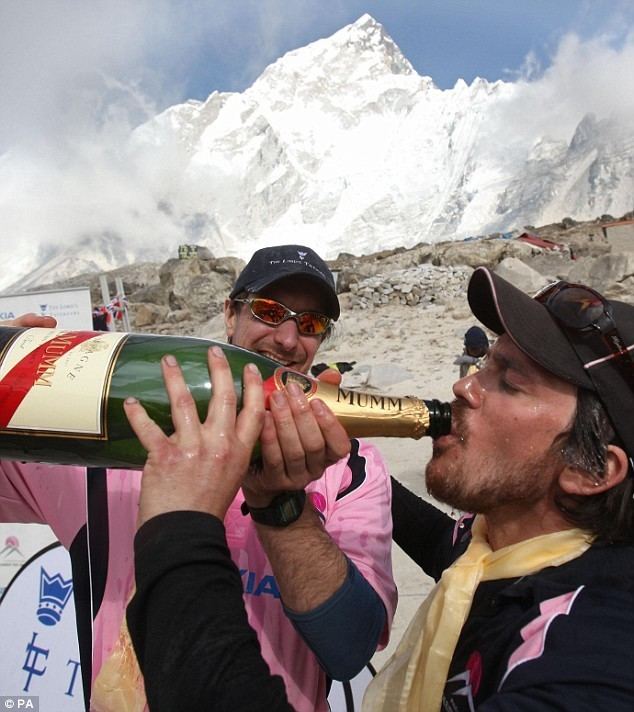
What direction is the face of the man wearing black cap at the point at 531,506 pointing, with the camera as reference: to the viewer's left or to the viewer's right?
to the viewer's left

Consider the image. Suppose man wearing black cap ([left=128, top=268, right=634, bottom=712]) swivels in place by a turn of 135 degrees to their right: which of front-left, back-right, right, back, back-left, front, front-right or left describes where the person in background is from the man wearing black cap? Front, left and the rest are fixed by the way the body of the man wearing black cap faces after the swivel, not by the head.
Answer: front-left

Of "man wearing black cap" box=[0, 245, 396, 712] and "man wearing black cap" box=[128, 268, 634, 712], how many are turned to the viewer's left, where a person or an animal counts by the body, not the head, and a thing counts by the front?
1

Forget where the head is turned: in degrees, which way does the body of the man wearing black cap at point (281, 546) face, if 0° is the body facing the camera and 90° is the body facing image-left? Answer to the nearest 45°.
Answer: approximately 0°

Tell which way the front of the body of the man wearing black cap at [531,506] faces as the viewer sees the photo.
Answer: to the viewer's left

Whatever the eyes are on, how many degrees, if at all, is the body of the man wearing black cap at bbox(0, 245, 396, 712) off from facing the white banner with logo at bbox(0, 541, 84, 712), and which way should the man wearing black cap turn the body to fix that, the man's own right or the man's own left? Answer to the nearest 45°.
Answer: approximately 135° to the man's own right

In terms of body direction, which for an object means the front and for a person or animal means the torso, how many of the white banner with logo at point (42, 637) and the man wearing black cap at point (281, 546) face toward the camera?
2

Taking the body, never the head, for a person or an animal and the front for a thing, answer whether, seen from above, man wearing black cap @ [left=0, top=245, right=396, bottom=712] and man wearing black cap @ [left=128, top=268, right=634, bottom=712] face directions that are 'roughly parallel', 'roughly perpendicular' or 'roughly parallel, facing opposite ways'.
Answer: roughly perpendicular

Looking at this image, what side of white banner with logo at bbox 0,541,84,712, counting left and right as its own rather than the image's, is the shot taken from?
front

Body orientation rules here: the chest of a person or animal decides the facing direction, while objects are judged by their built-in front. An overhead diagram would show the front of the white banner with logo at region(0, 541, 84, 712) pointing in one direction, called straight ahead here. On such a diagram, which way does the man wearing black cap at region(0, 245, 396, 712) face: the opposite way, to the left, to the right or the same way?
the same way

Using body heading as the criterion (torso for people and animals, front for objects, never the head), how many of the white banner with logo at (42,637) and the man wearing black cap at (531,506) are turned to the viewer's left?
1
